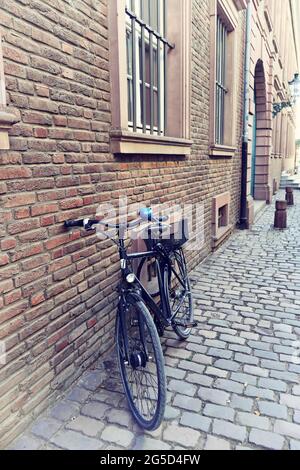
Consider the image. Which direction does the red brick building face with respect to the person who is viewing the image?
facing the viewer and to the right of the viewer

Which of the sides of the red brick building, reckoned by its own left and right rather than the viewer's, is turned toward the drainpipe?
left
